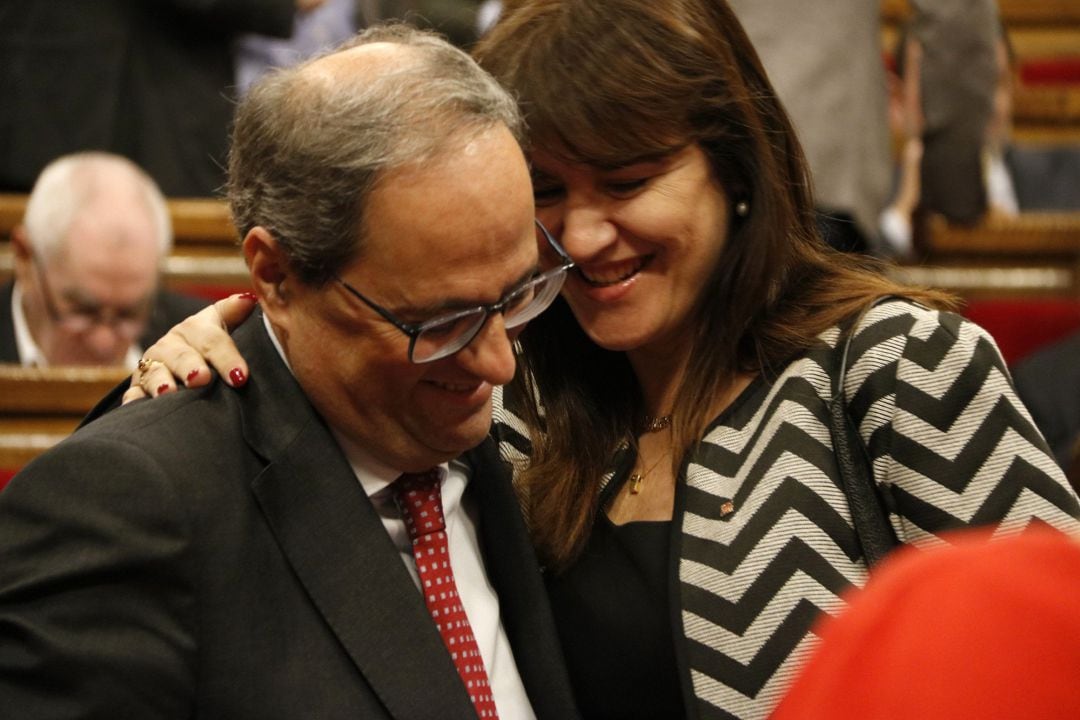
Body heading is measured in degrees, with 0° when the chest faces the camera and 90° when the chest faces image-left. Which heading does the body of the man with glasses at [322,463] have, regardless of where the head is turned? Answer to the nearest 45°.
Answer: approximately 315°

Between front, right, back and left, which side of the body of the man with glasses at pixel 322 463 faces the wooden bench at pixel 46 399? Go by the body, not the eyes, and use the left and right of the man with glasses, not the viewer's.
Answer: back

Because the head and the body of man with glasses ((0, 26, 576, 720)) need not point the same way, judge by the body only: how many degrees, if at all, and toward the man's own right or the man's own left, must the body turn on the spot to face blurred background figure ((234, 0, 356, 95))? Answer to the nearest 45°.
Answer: approximately 135° to the man's own left

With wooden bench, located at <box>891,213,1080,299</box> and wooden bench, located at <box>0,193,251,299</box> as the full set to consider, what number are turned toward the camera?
2

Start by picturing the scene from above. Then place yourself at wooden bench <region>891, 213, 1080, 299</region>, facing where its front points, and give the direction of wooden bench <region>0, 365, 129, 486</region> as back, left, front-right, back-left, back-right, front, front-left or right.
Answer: front-right

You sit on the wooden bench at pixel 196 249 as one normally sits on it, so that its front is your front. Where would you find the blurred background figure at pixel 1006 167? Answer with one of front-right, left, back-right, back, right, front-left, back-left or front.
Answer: left

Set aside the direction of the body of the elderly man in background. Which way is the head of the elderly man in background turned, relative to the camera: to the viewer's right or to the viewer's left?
to the viewer's right

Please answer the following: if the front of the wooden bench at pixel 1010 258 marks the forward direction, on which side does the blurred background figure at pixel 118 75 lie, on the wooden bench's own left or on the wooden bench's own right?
on the wooden bench's own right

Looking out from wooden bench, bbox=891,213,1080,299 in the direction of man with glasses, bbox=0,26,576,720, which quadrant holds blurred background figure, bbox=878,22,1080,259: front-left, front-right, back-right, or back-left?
back-right

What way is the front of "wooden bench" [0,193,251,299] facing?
toward the camera

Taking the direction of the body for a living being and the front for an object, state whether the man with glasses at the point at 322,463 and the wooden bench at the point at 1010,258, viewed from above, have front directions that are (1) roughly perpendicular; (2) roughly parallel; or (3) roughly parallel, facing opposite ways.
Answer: roughly perpendicular

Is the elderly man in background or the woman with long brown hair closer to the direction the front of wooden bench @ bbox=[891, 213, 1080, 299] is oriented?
the woman with long brown hair

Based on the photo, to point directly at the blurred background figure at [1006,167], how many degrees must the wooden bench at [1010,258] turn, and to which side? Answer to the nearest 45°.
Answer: approximately 180°

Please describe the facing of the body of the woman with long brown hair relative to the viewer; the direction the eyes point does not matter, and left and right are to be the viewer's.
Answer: facing the viewer and to the left of the viewer

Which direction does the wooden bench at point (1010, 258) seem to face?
toward the camera

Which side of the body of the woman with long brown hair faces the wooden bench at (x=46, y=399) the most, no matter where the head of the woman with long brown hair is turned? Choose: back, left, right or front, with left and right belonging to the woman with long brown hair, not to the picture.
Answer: right
